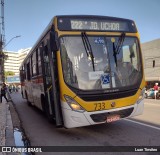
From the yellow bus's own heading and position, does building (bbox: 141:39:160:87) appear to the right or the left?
on its left

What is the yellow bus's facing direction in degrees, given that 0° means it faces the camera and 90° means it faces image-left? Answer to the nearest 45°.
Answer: approximately 315°
